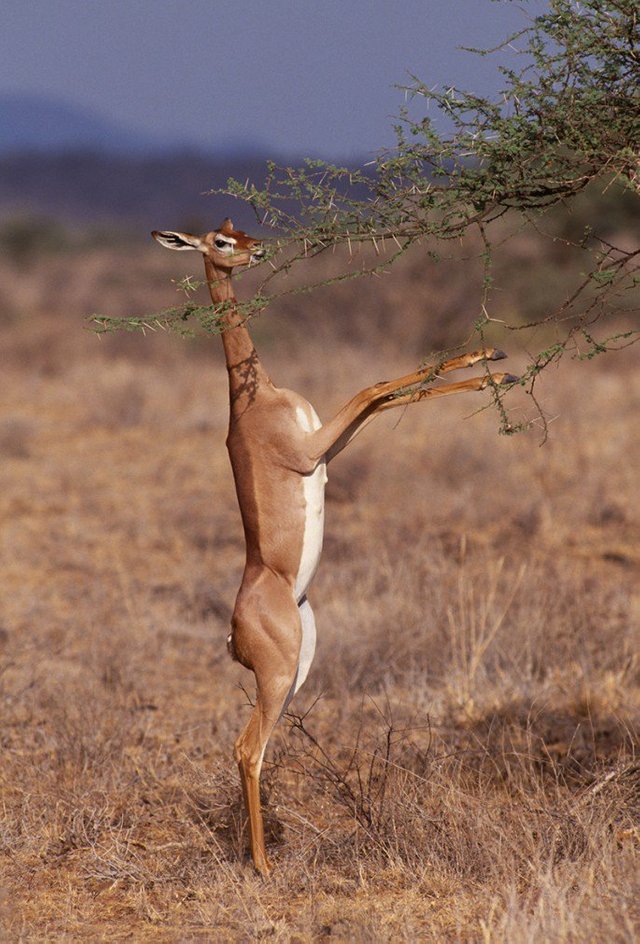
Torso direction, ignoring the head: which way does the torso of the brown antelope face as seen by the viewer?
to the viewer's right
